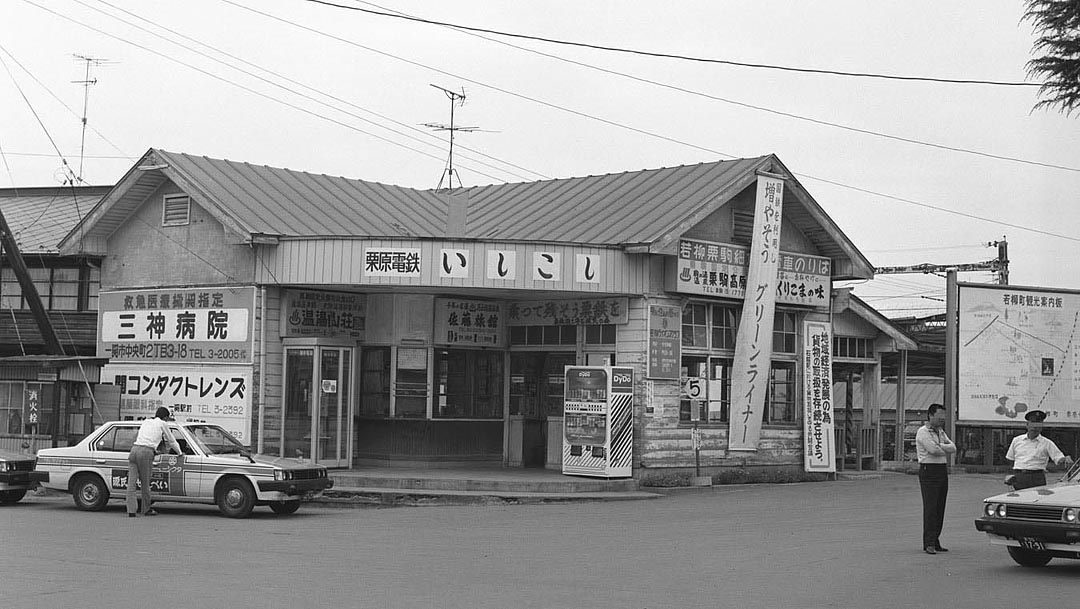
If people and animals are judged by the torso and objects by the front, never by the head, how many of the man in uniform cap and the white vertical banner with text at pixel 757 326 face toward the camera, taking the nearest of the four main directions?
2

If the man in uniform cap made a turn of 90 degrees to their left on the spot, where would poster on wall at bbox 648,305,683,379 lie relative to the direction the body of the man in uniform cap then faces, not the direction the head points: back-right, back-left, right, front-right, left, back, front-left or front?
back-left

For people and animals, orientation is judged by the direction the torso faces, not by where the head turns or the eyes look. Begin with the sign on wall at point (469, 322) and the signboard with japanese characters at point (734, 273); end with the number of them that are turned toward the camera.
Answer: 2

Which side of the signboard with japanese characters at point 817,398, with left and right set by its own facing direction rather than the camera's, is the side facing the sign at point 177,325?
right

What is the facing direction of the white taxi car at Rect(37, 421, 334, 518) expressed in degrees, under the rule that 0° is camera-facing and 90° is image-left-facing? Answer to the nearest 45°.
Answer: approximately 315°

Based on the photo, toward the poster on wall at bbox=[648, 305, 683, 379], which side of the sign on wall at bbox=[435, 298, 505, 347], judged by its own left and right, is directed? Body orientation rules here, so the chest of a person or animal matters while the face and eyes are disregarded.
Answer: left

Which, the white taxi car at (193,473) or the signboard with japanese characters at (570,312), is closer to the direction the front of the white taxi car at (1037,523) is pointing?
the white taxi car

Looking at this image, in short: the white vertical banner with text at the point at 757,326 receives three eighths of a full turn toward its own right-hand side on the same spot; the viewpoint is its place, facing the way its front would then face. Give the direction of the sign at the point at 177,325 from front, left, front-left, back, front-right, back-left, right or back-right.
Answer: front-left

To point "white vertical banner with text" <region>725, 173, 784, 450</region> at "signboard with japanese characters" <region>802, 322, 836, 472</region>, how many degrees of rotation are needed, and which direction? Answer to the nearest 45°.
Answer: approximately 135° to its left
